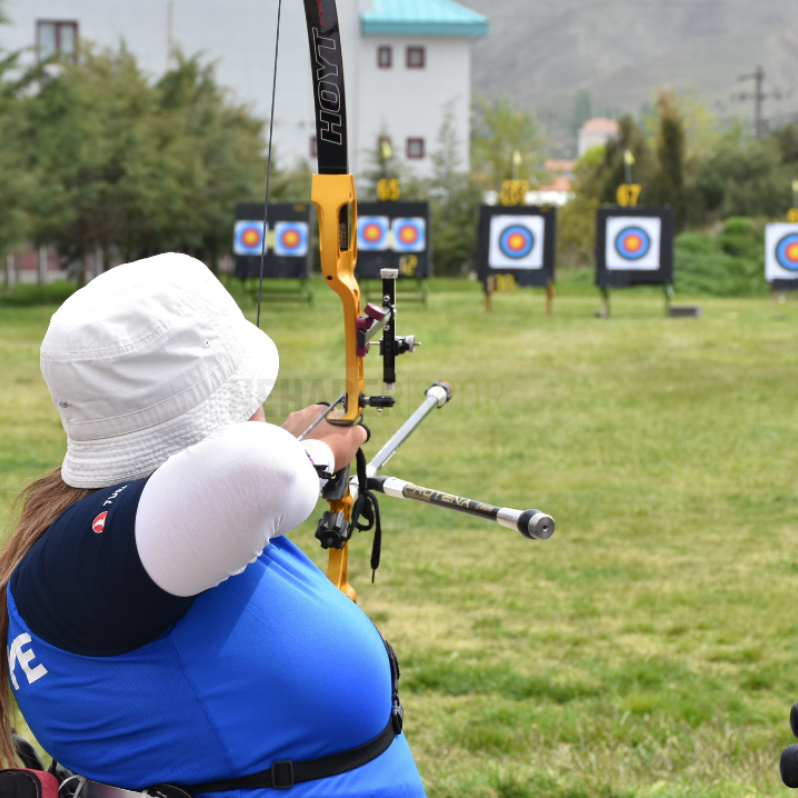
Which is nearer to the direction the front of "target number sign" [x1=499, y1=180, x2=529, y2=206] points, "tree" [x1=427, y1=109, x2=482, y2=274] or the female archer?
the female archer

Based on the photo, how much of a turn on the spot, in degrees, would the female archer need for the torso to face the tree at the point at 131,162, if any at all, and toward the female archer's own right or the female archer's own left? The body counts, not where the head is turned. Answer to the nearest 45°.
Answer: approximately 90° to the female archer's own left

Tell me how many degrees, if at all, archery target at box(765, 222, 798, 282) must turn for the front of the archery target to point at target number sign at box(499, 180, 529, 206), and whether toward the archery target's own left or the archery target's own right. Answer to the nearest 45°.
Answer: approximately 45° to the archery target's own right

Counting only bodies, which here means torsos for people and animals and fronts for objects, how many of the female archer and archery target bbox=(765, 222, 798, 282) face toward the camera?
1

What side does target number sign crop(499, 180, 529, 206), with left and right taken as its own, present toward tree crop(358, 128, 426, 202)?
back

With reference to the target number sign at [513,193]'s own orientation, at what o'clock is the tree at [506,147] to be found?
The tree is roughly at 6 o'clock from the target number sign.

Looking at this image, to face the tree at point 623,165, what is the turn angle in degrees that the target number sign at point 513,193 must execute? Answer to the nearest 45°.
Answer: approximately 180°

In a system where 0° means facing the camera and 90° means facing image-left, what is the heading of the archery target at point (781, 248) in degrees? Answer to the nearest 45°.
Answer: approximately 0°

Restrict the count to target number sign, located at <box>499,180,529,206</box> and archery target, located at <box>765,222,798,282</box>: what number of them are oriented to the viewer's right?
0
